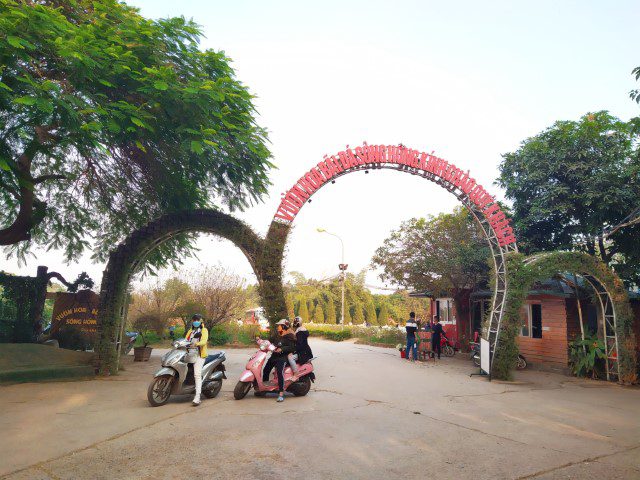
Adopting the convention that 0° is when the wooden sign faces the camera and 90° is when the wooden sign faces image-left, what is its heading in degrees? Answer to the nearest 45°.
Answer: approximately 0°

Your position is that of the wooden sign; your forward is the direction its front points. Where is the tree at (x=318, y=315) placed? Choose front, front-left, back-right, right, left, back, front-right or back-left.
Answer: back-left

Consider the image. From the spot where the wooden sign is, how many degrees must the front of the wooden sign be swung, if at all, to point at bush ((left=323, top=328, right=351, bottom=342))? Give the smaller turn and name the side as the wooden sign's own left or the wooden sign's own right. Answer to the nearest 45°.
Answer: approximately 135° to the wooden sign's own left

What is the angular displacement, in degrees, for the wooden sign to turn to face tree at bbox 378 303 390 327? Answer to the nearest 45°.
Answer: approximately 135° to its left

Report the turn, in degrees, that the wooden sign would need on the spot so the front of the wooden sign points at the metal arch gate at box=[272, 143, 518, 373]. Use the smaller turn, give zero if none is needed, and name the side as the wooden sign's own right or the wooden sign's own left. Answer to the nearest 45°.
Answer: approximately 45° to the wooden sign's own left

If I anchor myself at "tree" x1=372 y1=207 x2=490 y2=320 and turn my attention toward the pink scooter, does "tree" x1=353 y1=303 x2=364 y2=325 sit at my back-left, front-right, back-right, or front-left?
back-right

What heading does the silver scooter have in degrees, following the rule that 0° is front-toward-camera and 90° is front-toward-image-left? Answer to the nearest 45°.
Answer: approximately 45°
